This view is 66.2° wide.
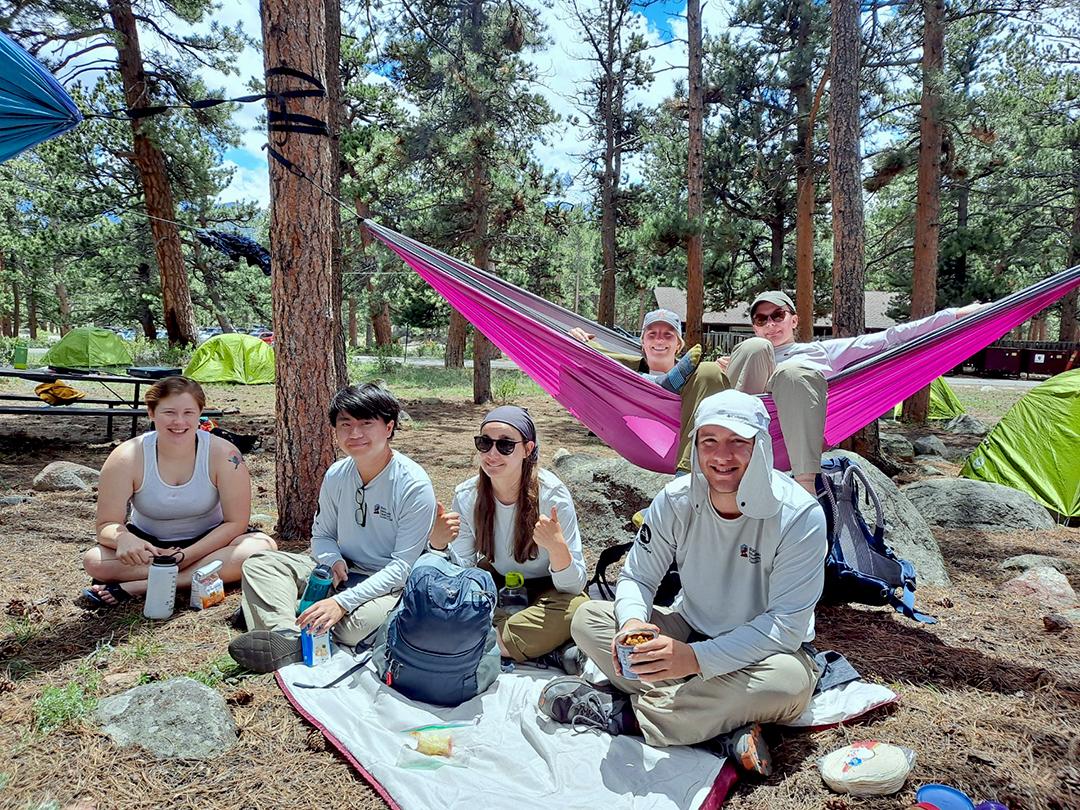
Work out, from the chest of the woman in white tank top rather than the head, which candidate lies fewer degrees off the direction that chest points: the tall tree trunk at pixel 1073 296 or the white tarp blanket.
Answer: the white tarp blanket

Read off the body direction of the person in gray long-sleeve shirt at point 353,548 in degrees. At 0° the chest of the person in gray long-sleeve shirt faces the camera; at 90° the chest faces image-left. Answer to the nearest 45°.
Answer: approximately 45°

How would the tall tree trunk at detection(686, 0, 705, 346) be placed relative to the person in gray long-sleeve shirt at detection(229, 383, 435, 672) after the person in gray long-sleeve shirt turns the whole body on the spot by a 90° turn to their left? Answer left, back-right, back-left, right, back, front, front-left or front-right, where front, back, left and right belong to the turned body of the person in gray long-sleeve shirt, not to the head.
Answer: left

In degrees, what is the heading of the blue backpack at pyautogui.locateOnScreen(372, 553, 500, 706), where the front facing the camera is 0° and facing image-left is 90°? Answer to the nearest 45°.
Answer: approximately 0°

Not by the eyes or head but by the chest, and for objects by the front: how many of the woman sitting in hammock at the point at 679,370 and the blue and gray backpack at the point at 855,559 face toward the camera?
1
